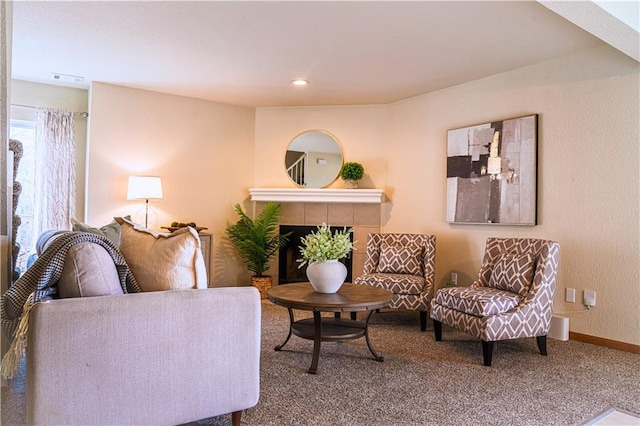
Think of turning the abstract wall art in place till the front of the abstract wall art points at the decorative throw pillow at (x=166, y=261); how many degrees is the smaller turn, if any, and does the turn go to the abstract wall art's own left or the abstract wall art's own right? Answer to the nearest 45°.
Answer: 0° — it already faces it

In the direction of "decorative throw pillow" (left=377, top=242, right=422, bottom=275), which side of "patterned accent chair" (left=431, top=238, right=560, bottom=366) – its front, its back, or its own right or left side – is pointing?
right

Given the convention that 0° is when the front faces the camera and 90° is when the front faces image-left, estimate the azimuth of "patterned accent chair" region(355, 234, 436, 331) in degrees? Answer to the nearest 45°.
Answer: approximately 45°

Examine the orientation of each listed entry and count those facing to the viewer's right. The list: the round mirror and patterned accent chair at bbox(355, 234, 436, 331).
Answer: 0

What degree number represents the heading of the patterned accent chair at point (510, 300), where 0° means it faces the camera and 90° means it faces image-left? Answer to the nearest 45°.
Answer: approximately 45°

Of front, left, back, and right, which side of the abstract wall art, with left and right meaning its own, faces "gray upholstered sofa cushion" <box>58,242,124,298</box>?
front

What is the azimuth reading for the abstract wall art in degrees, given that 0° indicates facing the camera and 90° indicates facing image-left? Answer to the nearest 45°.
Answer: approximately 45°

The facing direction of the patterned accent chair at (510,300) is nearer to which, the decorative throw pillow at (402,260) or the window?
the window

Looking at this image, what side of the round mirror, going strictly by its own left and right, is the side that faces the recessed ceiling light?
front

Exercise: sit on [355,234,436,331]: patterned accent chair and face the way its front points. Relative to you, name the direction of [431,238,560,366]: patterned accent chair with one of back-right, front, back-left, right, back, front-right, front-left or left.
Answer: left

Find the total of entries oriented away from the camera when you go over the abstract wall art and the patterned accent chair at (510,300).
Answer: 0
